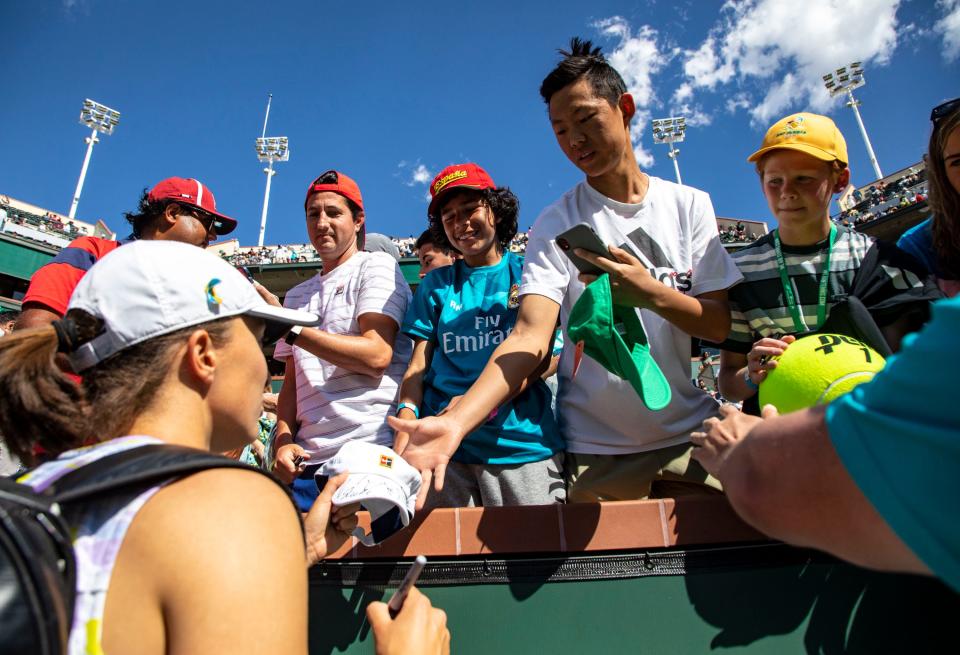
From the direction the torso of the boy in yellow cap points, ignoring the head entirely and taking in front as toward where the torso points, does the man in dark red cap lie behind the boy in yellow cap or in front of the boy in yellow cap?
in front

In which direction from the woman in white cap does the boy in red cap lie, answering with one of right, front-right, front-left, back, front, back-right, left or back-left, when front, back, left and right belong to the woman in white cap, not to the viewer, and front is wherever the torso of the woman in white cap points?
front

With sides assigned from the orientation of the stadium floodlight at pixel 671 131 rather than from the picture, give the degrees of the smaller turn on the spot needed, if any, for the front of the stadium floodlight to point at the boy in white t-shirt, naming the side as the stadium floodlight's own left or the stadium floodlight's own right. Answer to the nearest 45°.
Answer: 0° — it already faces them

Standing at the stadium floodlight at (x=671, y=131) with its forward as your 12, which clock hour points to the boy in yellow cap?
The boy in yellow cap is roughly at 12 o'clock from the stadium floodlight.

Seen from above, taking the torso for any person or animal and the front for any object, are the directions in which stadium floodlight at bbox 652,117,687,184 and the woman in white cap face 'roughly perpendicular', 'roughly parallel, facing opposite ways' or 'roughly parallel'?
roughly parallel, facing opposite ways

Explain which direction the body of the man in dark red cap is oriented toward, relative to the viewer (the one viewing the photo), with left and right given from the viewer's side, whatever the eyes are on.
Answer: facing to the right of the viewer

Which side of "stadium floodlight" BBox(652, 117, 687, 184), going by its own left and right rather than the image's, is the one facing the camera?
front

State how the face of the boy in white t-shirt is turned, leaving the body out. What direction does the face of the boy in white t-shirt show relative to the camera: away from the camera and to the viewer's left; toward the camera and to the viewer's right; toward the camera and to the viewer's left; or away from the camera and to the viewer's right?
toward the camera and to the viewer's left

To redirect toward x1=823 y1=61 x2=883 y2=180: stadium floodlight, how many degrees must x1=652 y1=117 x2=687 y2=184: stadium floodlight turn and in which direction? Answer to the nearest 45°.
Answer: approximately 90° to its left

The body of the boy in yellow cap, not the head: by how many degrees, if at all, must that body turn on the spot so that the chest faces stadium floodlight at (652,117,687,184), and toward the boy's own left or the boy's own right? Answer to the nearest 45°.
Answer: approximately 135° to the boy's own right

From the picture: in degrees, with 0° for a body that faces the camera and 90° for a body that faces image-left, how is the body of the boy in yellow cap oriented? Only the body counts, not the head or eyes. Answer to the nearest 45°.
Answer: approximately 45°

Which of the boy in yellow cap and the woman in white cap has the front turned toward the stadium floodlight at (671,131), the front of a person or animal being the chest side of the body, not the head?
the woman in white cap

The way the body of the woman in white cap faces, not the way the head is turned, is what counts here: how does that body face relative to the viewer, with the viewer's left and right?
facing away from the viewer and to the right of the viewer

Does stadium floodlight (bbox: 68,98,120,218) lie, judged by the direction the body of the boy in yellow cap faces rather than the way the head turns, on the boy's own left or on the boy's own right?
on the boy's own right
